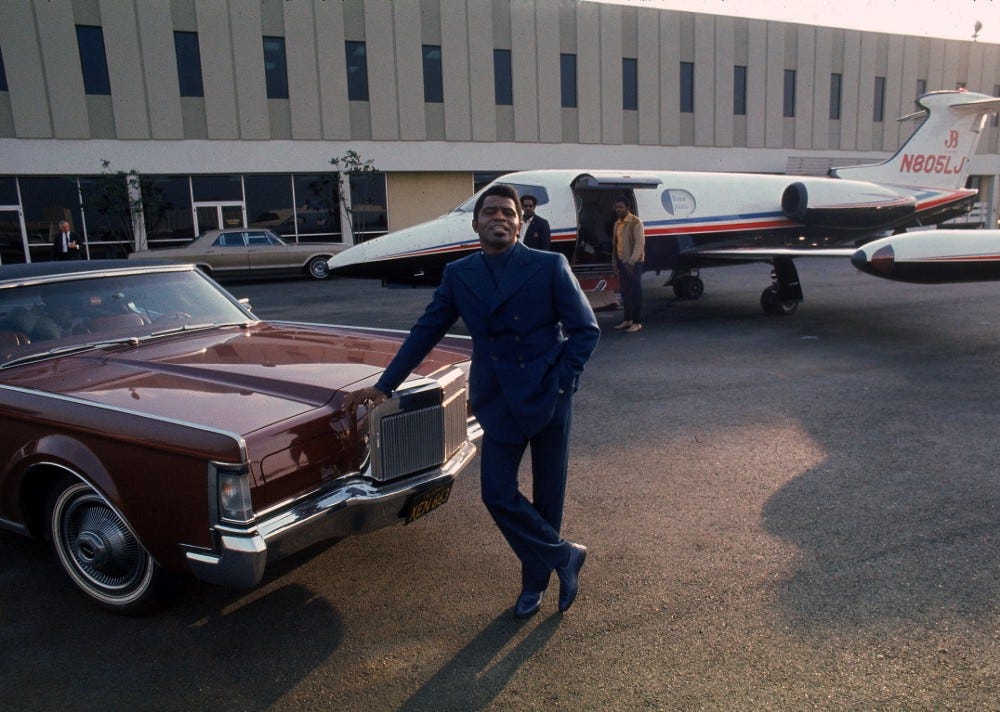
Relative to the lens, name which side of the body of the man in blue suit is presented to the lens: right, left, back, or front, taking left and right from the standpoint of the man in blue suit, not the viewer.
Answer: front

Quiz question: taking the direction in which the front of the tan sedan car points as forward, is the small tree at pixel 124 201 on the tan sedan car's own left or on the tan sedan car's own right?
on the tan sedan car's own left

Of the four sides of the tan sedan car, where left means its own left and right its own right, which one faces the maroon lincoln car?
right

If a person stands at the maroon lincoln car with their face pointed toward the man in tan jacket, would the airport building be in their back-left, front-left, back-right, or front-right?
front-left

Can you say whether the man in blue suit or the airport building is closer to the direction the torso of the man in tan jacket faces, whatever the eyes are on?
the man in blue suit

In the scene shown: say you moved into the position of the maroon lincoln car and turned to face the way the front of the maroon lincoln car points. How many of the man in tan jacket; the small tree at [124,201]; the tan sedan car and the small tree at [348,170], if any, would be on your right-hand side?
0

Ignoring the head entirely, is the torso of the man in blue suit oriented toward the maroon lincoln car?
no

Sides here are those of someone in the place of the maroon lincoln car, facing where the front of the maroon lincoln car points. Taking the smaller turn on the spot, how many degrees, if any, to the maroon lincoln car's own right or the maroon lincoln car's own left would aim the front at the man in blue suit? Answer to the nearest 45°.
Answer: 0° — it already faces them

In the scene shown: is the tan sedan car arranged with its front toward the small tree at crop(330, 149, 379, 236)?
no

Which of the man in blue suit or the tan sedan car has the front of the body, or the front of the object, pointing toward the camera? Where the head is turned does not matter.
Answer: the man in blue suit

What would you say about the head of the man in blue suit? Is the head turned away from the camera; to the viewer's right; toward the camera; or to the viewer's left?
toward the camera

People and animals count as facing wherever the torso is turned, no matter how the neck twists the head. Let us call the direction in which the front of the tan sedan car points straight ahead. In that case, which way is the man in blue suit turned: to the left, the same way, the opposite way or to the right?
to the right

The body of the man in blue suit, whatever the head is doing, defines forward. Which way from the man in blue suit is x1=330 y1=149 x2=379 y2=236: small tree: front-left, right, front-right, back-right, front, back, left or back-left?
back

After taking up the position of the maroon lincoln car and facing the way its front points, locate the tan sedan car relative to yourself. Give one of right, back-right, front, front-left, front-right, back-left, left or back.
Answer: back-left

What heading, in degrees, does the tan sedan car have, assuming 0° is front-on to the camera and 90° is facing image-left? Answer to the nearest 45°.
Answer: approximately 270°

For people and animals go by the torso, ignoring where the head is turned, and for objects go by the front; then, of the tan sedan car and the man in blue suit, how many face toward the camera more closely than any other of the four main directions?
1

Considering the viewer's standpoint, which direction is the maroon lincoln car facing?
facing the viewer and to the right of the viewer

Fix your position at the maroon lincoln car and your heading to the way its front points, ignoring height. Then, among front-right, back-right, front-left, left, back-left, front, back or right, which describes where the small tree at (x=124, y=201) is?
back-left

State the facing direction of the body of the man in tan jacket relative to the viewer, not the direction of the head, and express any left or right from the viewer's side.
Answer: facing the viewer and to the left of the viewer

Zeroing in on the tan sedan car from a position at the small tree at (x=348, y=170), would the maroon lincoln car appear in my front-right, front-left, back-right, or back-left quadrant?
front-left

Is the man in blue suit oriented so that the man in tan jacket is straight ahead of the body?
no
